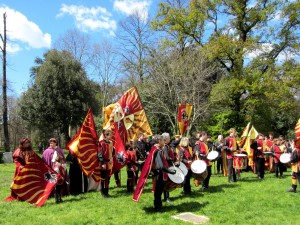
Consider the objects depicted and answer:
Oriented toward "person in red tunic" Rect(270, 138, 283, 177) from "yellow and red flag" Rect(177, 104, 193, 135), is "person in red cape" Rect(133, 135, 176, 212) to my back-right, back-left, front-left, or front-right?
back-right

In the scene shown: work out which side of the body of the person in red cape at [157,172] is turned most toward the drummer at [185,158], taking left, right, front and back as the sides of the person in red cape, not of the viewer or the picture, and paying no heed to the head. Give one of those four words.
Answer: left

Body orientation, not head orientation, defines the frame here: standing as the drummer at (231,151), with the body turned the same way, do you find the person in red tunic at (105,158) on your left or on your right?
on your right
